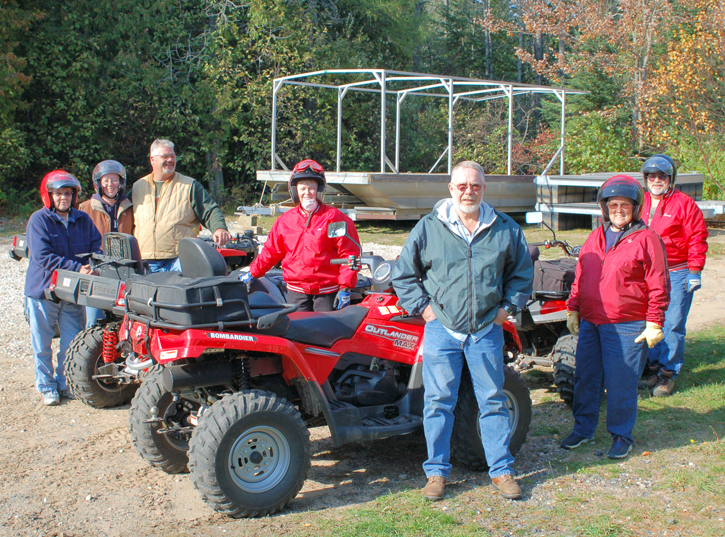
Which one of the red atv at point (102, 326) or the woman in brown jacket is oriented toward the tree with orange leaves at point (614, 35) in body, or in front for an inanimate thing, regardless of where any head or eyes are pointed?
the red atv

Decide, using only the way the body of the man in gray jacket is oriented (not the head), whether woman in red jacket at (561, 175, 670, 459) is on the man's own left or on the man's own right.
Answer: on the man's own left

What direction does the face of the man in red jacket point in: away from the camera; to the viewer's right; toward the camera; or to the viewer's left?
toward the camera

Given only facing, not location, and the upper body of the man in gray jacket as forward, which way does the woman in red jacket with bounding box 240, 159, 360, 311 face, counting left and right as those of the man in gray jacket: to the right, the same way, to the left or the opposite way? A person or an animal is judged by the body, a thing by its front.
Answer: the same way

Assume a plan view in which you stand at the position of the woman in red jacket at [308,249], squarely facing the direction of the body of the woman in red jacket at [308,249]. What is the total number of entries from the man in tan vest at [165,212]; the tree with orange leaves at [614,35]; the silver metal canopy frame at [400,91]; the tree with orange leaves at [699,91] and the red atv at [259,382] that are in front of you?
1

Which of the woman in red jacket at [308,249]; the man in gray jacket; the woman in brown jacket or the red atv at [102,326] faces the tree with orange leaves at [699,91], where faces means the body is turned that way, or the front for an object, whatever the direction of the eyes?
the red atv

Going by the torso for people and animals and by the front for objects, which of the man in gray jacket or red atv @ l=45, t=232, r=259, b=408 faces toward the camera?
the man in gray jacket

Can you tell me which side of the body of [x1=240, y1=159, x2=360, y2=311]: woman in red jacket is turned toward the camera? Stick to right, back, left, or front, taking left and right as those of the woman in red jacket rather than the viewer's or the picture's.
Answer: front

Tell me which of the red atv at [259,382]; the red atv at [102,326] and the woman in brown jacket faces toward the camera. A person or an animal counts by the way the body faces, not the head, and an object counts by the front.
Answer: the woman in brown jacket

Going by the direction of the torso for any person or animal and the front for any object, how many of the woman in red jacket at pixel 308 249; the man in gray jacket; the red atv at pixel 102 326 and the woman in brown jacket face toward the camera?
3

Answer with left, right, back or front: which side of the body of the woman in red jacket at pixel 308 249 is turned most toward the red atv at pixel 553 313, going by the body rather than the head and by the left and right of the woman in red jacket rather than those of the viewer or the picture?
left

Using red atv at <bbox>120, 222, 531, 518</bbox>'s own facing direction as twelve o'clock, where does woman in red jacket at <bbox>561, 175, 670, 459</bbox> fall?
The woman in red jacket is roughly at 1 o'clock from the red atv.

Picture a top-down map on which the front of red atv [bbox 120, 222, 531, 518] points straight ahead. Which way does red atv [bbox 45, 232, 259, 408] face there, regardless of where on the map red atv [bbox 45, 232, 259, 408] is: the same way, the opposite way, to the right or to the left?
the same way

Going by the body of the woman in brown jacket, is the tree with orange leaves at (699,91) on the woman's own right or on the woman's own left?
on the woman's own left

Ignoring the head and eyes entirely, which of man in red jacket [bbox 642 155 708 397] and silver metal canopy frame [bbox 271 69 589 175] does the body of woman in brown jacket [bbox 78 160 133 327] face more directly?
the man in red jacket

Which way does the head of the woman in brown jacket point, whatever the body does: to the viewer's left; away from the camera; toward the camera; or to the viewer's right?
toward the camera

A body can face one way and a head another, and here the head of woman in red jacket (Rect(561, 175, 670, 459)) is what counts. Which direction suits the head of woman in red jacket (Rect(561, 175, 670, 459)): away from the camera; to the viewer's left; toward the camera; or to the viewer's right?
toward the camera

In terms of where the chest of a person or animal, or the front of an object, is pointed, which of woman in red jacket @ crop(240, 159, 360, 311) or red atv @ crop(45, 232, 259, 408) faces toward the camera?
the woman in red jacket

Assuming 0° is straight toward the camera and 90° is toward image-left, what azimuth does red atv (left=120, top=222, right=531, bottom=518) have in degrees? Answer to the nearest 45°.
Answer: approximately 225°

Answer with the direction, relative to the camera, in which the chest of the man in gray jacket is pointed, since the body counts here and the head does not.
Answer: toward the camera

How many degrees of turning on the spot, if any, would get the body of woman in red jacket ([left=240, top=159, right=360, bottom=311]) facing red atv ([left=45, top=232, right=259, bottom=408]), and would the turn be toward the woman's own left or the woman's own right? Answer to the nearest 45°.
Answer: approximately 90° to the woman's own right

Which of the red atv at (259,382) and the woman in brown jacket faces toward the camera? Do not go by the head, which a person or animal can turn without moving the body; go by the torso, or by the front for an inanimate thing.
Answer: the woman in brown jacket

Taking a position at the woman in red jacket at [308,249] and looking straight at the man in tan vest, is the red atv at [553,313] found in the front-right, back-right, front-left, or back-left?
back-right
